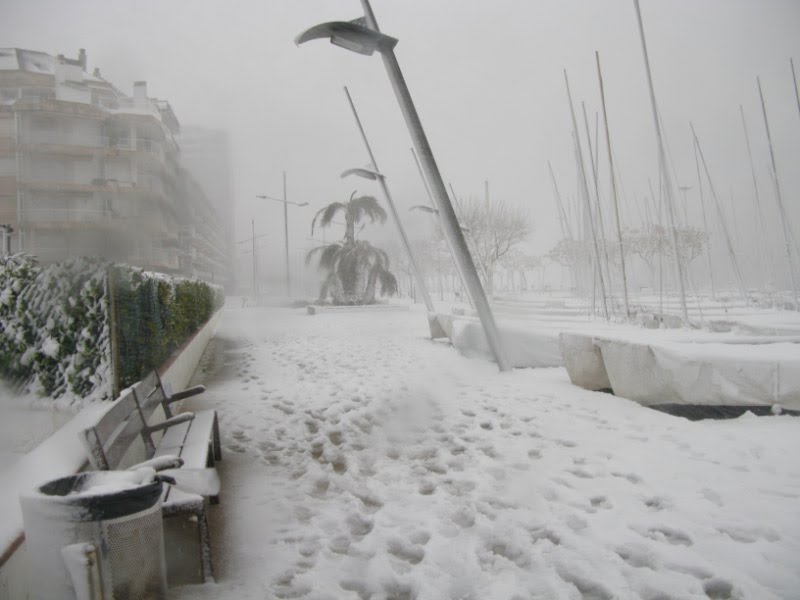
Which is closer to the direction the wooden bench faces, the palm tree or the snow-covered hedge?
the palm tree

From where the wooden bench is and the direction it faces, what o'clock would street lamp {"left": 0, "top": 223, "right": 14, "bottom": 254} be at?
The street lamp is roughly at 8 o'clock from the wooden bench.

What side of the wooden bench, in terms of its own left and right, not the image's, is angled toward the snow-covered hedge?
left

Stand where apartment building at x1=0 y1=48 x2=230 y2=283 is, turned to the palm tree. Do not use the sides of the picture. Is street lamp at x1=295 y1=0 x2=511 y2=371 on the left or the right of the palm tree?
right

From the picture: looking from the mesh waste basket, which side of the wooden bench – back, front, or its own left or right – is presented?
right

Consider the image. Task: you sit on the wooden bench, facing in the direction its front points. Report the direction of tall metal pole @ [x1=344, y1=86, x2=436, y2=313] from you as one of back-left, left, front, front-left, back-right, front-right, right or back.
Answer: front-left

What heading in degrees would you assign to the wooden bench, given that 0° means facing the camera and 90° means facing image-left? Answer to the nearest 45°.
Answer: approximately 270°

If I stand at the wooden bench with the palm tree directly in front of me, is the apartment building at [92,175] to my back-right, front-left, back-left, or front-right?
front-left
